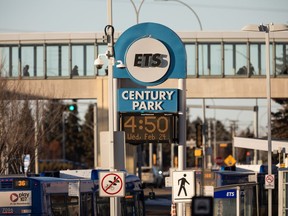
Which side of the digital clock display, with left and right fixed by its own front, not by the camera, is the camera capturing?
front

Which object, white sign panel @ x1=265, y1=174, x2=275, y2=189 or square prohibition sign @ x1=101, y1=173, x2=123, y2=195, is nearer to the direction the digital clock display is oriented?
the square prohibition sign

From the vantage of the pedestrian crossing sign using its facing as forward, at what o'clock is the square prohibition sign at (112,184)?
The square prohibition sign is roughly at 4 o'clock from the pedestrian crossing sign.

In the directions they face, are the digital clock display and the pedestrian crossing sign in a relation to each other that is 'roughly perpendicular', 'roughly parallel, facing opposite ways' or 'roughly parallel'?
roughly parallel

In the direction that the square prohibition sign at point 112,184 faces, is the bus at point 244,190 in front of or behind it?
behind

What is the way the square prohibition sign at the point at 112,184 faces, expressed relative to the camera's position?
facing the viewer

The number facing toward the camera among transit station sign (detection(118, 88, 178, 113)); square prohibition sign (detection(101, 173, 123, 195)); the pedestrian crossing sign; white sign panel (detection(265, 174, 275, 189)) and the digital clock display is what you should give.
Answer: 5

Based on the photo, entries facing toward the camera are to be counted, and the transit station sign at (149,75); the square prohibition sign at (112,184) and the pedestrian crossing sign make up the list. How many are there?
3

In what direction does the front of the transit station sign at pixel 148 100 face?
toward the camera
